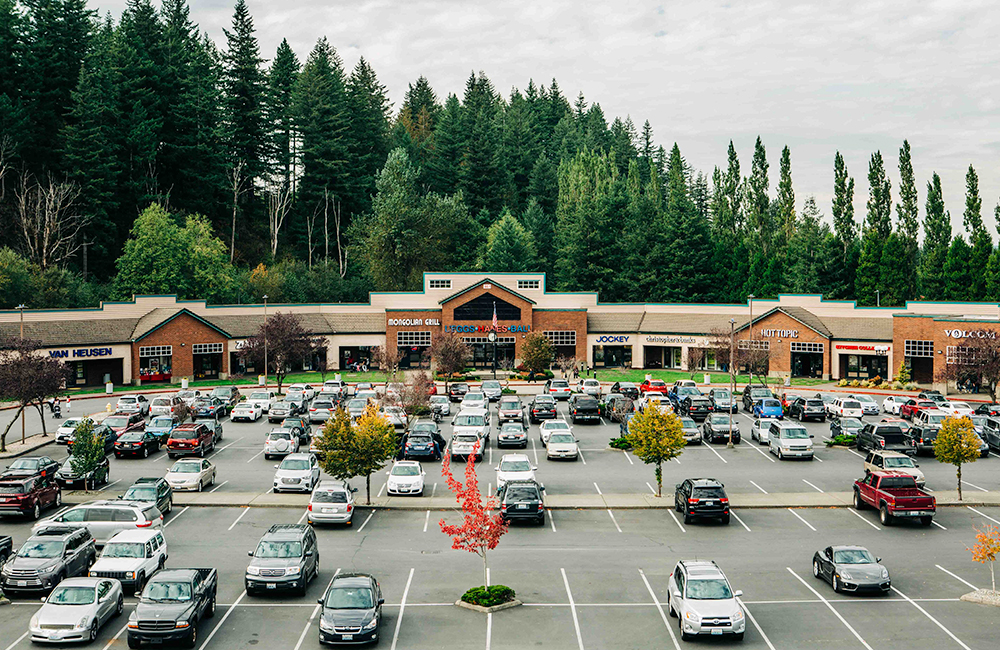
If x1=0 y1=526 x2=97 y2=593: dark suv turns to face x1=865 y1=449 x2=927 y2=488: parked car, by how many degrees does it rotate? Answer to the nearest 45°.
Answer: approximately 135° to its left

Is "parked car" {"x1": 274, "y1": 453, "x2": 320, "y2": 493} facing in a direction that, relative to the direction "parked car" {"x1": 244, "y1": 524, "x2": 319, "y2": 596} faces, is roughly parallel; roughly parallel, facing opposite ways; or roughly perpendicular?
roughly parallel

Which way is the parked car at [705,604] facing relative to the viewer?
toward the camera

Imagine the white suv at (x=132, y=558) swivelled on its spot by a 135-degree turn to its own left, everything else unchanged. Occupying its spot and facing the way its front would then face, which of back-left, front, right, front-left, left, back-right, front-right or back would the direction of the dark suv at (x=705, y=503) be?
front

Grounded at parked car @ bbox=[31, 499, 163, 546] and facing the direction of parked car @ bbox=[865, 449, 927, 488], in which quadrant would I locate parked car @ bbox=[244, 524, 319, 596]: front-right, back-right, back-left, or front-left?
front-right

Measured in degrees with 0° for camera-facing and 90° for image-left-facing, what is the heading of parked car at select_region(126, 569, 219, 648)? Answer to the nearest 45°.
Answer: approximately 0°

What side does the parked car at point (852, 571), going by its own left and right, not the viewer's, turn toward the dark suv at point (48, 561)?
right

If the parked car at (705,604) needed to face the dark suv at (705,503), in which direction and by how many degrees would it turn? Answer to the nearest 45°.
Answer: approximately 180°

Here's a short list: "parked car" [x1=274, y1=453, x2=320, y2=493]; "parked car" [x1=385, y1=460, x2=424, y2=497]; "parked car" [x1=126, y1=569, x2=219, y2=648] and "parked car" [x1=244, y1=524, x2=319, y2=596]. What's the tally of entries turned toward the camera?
4

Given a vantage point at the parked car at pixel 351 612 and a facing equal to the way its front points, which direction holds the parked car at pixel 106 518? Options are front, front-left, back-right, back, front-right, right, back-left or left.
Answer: back-right

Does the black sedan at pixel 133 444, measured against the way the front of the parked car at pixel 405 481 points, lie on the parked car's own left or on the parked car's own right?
on the parked car's own right

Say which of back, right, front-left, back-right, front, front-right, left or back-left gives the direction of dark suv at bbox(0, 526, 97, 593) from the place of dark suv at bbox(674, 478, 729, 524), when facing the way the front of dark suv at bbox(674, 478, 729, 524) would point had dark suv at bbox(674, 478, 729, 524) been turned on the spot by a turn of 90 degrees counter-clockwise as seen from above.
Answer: front-left

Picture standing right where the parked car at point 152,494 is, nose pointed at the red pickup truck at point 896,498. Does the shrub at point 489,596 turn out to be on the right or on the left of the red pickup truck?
right

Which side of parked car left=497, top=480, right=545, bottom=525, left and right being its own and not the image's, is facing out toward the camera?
back

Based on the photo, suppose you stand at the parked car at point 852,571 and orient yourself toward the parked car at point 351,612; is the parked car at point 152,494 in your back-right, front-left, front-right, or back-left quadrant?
front-right

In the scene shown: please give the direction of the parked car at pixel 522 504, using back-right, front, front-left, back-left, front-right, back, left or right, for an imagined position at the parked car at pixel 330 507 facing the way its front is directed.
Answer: right
